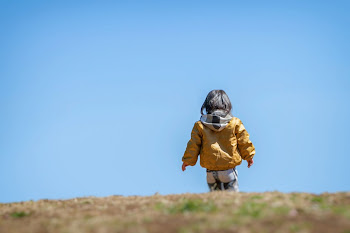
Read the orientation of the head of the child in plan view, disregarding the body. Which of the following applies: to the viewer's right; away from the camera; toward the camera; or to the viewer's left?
away from the camera

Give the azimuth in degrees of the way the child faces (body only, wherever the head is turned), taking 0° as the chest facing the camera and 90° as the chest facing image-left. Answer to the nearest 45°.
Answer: approximately 180°
